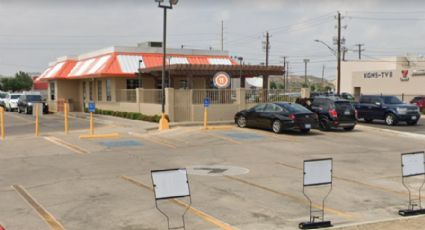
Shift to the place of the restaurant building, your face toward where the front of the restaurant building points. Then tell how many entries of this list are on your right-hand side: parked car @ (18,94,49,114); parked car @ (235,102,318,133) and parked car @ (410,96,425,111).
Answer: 1

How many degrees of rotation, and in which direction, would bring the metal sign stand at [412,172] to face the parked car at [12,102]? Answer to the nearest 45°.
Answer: approximately 135° to its right

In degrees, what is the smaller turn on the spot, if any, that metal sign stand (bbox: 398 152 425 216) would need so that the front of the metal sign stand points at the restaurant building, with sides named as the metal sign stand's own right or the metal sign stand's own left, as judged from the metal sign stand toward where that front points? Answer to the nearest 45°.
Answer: approximately 135° to the metal sign stand's own right

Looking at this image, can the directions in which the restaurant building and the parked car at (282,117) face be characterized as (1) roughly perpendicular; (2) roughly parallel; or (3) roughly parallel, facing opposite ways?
roughly perpendicular

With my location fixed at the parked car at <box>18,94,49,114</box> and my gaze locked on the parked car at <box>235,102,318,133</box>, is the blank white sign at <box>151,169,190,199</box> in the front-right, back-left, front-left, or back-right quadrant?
front-right

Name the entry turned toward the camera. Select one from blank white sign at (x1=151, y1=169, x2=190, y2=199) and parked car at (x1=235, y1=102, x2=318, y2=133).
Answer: the blank white sign

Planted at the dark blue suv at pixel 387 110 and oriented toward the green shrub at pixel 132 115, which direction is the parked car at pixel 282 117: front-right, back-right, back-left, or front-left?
front-left

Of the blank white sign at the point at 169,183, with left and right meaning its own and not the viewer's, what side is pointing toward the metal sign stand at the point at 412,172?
left

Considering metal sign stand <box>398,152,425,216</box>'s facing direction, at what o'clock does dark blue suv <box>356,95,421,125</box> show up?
The dark blue suv is roughly at 6 o'clock from the metal sign stand.

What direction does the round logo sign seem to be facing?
toward the camera

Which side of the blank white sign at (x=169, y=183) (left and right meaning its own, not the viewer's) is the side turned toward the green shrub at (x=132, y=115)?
back

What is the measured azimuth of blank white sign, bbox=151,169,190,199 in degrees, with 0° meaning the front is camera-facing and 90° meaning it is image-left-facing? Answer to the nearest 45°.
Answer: approximately 0°
